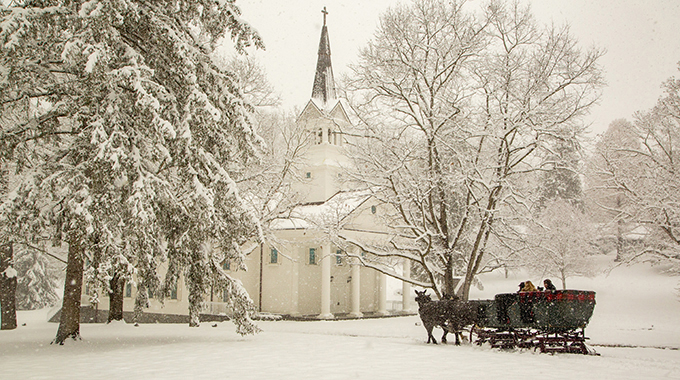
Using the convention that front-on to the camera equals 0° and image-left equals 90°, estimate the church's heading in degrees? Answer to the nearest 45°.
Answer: approximately 315°

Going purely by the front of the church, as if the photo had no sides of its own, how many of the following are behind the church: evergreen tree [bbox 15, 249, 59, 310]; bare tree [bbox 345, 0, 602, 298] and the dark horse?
1

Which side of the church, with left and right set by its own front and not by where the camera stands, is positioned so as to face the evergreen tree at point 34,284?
back

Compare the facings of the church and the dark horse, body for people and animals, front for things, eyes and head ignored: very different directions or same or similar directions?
very different directions

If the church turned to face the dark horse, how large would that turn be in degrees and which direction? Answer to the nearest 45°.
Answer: approximately 45° to its right

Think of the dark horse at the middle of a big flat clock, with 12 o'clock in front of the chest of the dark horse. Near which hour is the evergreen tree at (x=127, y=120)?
The evergreen tree is roughly at 11 o'clock from the dark horse.

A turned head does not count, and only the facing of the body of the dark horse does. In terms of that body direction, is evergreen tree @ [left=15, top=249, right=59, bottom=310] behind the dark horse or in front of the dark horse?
in front

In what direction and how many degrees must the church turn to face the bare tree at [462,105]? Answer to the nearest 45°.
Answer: approximately 45° to its right

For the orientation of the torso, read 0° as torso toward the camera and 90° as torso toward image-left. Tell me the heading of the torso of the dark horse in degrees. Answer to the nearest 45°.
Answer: approximately 90°

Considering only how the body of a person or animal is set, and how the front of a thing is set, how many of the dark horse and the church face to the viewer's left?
1
